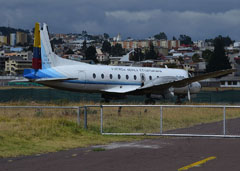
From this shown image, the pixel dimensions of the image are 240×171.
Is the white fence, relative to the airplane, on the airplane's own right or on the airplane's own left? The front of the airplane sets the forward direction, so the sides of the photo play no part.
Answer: on the airplane's own right

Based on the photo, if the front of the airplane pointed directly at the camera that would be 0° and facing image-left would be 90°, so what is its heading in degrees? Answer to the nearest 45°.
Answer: approximately 225°
